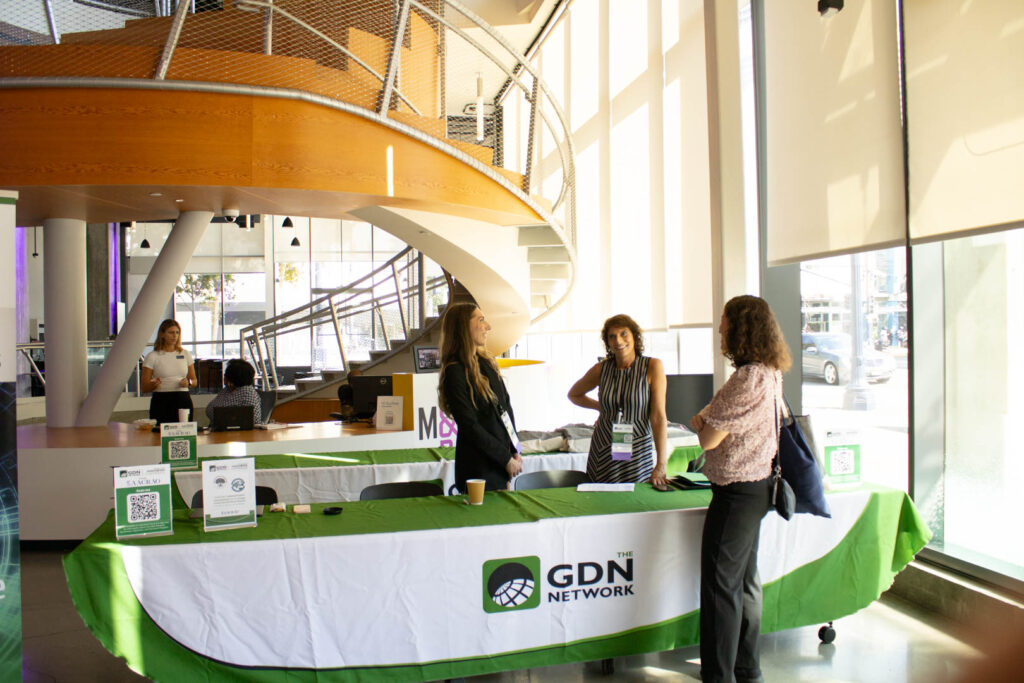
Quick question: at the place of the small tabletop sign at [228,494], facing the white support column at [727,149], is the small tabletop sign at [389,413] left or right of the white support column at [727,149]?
left

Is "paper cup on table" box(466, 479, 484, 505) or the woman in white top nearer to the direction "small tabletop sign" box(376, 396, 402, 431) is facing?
the paper cup on table

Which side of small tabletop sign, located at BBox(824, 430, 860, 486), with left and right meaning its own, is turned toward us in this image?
front

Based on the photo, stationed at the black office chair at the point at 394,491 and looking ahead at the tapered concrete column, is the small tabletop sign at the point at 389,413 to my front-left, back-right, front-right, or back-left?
front-right

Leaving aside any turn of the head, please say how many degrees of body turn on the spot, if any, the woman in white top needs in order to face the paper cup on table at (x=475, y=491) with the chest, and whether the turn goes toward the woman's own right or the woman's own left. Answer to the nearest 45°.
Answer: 0° — they already face it

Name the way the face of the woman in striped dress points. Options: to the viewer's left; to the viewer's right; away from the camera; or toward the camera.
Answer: toward the camera

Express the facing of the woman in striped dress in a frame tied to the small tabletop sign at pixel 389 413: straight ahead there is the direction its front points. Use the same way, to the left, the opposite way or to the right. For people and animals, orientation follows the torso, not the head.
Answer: the same way

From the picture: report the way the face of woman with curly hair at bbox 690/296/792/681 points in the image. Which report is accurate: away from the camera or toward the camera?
away from the camera

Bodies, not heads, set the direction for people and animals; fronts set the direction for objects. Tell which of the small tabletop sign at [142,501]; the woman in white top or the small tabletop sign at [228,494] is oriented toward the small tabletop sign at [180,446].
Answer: the woman in white top

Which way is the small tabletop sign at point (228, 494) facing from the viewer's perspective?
toward the camera

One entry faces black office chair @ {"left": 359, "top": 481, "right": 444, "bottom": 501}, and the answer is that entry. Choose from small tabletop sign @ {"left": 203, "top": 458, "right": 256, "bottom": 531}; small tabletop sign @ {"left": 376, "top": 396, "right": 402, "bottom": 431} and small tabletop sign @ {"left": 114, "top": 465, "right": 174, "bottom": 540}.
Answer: small tabletop sign @ {"left": 376, "top": 396, "right": 402, "bottom": 431}

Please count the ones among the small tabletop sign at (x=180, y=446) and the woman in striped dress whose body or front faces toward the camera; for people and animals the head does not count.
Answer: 2

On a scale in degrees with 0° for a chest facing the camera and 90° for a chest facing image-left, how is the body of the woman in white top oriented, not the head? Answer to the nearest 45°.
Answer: approximately 0°

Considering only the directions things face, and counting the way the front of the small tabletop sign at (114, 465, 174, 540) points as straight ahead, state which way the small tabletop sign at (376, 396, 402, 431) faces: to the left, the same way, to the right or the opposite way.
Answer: the same way

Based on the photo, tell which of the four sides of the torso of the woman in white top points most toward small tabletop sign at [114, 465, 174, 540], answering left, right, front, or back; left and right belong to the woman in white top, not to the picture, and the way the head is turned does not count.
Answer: front

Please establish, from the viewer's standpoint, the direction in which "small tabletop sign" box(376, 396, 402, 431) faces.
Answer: facing the viewer

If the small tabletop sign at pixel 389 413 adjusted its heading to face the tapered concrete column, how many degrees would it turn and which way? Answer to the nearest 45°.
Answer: approximately 90° to its right

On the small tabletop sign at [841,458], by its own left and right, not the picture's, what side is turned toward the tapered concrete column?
right
